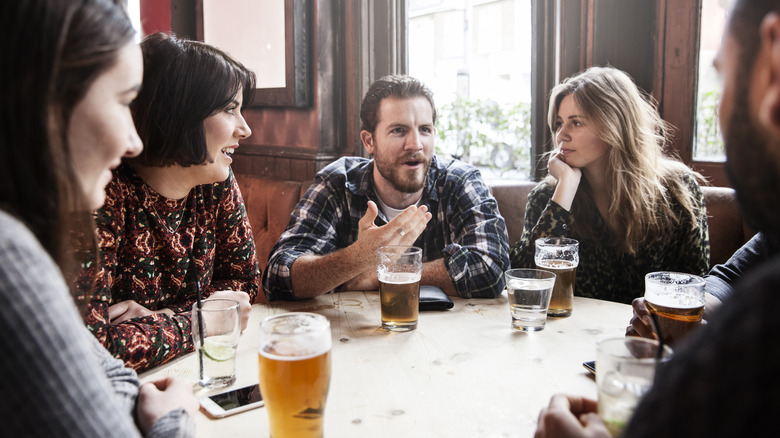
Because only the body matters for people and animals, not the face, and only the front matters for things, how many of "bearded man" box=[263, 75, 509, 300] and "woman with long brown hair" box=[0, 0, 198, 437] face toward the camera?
1

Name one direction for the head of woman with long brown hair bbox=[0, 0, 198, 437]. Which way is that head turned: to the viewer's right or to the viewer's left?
to the viewer's right

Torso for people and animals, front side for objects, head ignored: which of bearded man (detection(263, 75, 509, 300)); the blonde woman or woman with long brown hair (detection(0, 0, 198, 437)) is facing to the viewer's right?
the woman with long brown hair

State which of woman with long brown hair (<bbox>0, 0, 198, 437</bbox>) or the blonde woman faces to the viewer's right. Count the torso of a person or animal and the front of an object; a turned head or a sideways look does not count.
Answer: the woman with long brown hair

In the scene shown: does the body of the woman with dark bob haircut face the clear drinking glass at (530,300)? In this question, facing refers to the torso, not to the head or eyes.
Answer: yes

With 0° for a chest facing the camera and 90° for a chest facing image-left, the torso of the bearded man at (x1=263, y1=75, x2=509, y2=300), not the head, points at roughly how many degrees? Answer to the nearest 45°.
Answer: approximately 0°

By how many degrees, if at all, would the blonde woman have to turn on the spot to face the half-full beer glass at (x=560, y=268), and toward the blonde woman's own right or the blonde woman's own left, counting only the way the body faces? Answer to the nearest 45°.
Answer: approximately 45° to the blonde woman's own left

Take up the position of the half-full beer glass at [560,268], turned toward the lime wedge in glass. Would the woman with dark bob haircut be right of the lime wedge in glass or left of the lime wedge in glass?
right

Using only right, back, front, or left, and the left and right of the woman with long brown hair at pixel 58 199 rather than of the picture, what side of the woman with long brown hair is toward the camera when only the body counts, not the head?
right

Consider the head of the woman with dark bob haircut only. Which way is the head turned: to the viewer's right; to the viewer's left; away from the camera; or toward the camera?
to the viewer's right
